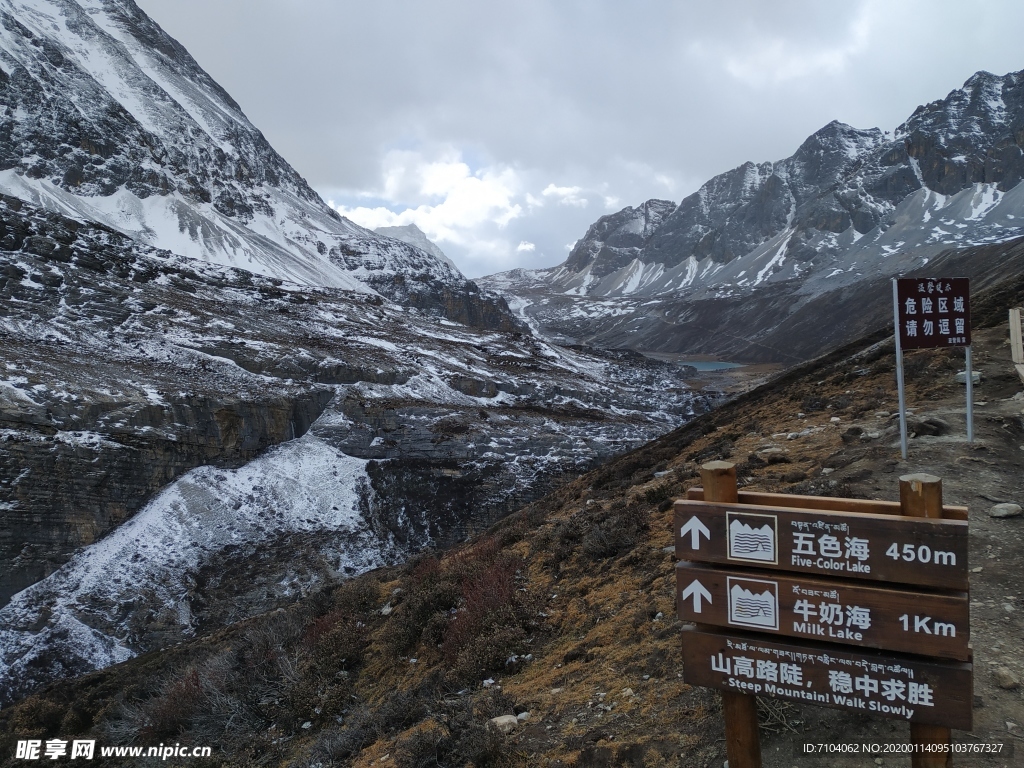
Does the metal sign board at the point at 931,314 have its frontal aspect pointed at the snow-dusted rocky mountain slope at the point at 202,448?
no

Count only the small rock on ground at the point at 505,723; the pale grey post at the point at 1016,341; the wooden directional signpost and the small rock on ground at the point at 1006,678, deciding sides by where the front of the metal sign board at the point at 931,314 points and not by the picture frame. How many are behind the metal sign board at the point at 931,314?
1

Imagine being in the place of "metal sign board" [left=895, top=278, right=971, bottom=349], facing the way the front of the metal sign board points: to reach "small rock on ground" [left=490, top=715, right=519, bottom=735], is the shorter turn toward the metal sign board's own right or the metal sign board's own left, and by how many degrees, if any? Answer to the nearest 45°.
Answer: approximately 45° to the metal sign board's own right

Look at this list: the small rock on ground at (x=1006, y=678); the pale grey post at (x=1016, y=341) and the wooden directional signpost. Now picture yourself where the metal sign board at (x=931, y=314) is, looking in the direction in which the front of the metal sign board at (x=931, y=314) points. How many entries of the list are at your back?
1

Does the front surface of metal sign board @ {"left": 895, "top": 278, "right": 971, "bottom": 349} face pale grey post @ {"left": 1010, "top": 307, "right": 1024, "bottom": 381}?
no

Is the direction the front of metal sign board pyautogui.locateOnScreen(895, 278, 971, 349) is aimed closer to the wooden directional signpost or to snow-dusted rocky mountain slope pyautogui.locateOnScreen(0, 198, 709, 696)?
the wooden directional signpost

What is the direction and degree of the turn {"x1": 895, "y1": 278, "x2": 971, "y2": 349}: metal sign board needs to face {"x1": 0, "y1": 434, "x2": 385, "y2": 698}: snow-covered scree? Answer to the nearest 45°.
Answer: approximately 90° to its right

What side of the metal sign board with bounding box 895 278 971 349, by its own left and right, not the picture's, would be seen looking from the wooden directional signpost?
front

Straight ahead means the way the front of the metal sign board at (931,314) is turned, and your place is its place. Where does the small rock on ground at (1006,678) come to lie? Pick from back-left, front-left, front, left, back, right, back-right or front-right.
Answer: front

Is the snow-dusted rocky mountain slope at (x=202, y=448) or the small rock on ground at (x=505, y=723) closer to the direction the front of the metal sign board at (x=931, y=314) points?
the small rock on ground

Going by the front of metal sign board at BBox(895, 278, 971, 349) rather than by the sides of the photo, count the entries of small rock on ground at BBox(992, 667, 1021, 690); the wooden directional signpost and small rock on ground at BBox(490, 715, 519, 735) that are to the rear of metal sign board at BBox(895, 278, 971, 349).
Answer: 0

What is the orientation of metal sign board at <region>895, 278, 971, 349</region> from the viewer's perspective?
toward the camera
